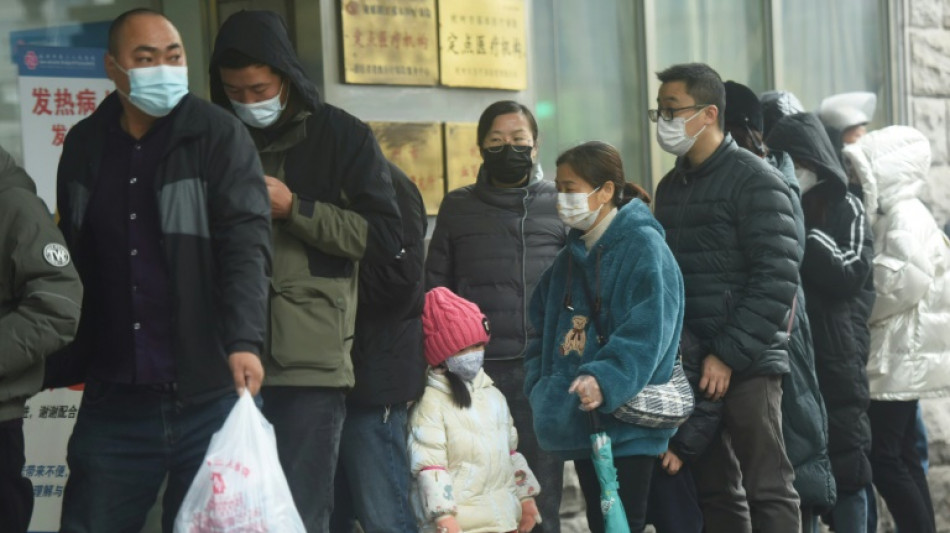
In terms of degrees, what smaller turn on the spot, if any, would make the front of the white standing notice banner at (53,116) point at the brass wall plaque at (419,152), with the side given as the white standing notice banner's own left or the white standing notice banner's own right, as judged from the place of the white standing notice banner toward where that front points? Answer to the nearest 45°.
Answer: approximately 90° to the white standing notice banner's own left

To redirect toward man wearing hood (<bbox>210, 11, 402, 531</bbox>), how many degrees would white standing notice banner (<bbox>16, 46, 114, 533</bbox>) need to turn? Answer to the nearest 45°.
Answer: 0° — it already faces them

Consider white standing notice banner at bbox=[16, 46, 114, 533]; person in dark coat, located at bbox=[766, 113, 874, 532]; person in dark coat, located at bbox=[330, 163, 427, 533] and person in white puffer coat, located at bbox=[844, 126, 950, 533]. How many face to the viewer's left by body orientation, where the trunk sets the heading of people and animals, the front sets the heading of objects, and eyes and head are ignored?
3

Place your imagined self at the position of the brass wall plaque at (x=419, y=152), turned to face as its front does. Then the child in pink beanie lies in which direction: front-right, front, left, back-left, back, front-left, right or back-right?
front

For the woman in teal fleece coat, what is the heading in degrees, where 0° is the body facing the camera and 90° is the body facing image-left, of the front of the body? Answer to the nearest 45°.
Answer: approximately 45°

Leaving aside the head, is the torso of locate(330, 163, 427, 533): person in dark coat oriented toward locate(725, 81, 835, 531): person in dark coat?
no

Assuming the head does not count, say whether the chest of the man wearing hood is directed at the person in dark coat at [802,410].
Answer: no

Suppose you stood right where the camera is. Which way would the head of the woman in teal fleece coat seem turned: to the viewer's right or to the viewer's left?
to the viewer's left

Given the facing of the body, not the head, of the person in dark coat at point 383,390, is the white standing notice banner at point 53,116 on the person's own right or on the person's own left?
on the person's own right

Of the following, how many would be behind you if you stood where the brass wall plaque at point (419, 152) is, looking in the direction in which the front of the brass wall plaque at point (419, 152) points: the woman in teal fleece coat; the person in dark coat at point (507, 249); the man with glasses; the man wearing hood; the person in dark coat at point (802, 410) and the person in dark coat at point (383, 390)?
0

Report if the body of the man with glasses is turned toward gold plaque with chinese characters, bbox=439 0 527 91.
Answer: no

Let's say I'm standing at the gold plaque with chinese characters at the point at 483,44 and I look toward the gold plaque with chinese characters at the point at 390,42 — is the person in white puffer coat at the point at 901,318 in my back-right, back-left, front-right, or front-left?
back-left

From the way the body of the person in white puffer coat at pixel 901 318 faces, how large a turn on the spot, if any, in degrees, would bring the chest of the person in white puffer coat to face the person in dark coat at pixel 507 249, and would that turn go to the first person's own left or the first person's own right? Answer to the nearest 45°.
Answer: approximately 45° to the first person's own left

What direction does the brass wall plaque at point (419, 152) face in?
toward the camera

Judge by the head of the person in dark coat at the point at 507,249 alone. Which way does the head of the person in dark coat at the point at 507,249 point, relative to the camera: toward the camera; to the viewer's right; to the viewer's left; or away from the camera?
toward the camera

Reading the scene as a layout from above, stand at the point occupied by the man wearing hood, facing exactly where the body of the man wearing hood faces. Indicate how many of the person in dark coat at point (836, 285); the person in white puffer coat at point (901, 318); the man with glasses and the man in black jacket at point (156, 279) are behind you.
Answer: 3

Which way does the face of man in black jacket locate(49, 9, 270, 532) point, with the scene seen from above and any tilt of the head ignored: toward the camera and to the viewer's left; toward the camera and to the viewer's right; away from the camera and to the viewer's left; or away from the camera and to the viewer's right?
toward the camera and to the viewer's right

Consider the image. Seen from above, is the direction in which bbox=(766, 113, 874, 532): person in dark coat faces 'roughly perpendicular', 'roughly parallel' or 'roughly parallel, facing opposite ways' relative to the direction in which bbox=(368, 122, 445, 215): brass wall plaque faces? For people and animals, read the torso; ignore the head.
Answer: roughly perpendicular

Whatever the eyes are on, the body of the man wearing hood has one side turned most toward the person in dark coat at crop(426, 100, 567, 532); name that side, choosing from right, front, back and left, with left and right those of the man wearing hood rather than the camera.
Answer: back

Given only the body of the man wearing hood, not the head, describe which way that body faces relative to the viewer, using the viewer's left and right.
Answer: facing the viewer and to the left of the viewer

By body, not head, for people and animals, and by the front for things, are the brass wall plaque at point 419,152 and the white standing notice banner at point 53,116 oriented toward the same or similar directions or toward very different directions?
same or similar directions

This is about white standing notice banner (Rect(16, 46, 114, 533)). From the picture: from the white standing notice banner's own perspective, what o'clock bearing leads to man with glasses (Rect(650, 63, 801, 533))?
The man with glasses is roughly at 10 o'clock from the white standing notice banner.

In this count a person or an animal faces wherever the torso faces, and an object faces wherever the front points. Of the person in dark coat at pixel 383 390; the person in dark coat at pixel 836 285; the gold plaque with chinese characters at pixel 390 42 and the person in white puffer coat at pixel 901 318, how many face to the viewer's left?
3

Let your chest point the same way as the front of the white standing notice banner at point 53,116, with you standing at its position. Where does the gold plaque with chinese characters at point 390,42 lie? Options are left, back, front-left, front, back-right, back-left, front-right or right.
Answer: left
